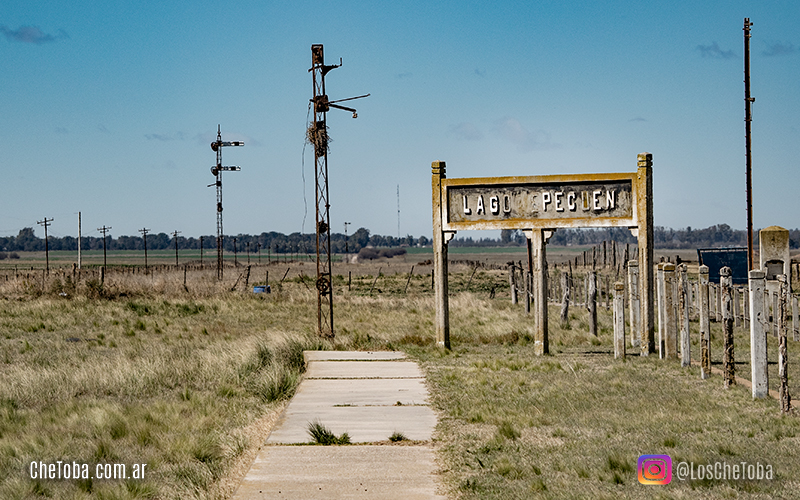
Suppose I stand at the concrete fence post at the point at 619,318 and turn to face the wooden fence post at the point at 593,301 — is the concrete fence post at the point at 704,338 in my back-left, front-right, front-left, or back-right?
back-right

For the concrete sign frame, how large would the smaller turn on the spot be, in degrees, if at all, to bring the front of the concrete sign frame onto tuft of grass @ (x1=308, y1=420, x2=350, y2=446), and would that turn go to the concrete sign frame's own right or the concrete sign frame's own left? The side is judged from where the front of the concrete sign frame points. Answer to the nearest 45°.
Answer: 0° — it already faces it

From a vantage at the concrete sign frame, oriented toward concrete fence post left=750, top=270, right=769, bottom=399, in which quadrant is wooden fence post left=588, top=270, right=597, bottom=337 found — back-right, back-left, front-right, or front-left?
back-left

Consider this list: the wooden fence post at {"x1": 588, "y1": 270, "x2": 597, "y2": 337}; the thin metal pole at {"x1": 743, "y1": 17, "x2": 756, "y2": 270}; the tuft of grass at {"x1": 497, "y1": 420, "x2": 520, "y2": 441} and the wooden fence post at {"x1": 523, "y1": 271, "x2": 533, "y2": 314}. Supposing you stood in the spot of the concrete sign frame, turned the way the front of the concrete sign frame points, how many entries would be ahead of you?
1

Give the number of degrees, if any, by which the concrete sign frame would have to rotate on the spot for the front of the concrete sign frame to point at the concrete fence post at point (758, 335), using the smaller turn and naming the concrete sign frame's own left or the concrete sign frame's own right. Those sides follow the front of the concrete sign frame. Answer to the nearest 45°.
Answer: approximately 45° to the concrete sign frame's own left

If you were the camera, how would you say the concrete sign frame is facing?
facing the viewer

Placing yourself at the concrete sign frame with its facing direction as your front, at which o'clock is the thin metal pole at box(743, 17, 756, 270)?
The thin metal pole is roughly at 7 o'clock from the concrete sign frame.

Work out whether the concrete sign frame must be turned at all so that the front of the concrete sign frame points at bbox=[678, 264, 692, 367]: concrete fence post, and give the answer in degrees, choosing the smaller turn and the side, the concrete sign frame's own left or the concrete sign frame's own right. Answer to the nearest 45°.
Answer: approximately 45° to the concrete sign frame's own left

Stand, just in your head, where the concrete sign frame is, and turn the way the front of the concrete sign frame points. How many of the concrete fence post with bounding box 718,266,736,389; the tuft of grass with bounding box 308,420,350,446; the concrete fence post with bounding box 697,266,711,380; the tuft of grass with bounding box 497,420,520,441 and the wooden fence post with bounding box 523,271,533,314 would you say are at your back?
1

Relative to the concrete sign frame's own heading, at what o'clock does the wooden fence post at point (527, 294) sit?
The wooden fence post is roughly at 6 o'clock from the concrete sign frame.

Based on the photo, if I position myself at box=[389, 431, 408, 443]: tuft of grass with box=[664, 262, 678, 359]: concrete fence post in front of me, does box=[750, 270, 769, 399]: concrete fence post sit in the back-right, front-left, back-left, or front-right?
front-right

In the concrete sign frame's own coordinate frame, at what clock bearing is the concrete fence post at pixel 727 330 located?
The concrete fence post is roughly at 11 o'clock from the concrete sign frame.

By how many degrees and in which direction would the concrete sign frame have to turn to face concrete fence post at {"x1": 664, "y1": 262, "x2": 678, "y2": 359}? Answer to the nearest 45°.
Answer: approximately 45° to its left

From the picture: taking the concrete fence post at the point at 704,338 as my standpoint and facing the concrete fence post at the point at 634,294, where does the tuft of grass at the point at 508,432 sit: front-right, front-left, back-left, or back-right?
back-left

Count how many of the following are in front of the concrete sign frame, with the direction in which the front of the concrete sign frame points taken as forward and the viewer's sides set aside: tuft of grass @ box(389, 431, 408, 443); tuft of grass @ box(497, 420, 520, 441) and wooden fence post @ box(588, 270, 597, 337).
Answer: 2

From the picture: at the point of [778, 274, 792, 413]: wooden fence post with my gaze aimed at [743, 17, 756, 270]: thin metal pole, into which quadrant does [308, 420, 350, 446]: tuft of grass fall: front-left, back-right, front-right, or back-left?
back-left

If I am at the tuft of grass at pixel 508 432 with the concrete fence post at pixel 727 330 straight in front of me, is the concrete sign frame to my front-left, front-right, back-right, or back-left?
front-left

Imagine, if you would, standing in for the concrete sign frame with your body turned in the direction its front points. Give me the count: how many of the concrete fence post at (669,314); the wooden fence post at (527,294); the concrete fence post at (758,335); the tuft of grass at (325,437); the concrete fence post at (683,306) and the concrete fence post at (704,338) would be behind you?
1

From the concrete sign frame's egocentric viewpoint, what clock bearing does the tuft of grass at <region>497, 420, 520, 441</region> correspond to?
The tuft of grass is roughly at 12 o'clock from the concrete sign frame.

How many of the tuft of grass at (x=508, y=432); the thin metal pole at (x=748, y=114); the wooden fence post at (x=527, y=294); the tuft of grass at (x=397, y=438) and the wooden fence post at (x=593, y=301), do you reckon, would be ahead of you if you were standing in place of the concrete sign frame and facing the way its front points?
2
